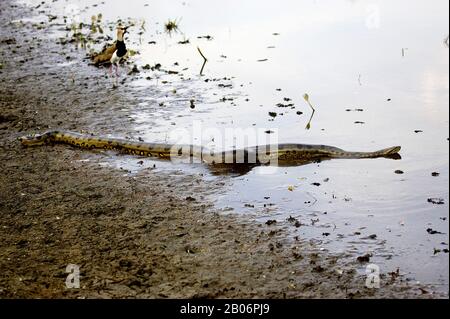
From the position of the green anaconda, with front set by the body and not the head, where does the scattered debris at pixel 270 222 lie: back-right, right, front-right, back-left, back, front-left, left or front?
left
